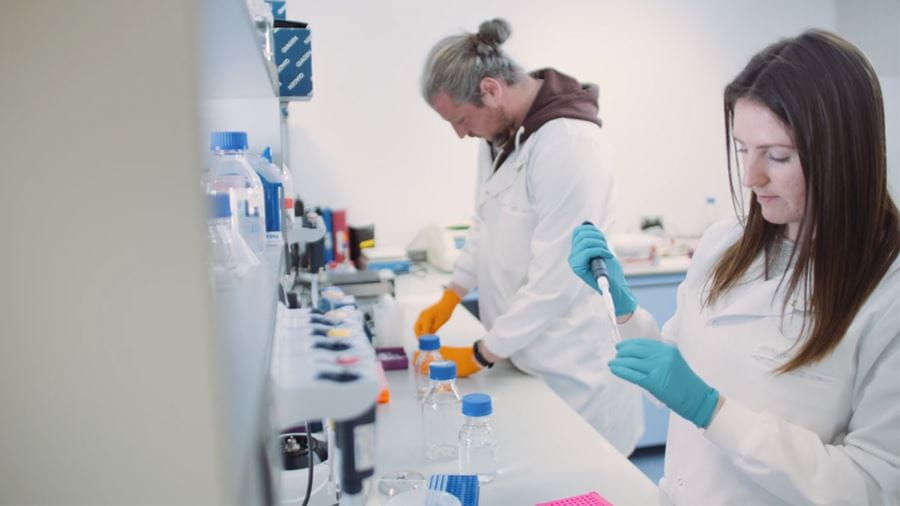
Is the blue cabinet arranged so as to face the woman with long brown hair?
yes

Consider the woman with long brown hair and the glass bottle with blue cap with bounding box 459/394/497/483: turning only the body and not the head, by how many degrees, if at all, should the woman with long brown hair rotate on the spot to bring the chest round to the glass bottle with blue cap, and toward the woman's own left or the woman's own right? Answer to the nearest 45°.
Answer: approximately 45° to the woman's own right

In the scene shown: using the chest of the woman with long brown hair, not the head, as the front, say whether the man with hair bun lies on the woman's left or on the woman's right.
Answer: on the woman's right

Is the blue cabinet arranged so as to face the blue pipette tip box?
yes

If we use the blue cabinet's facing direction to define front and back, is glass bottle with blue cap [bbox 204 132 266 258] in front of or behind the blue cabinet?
in front

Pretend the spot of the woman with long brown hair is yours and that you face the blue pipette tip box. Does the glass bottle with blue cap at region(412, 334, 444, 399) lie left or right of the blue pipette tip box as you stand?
right

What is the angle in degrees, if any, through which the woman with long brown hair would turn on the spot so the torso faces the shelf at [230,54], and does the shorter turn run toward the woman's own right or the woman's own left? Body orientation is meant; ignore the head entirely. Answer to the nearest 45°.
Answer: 0° — they already face it

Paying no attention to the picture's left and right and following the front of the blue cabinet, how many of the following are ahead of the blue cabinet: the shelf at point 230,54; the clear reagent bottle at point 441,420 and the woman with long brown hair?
3

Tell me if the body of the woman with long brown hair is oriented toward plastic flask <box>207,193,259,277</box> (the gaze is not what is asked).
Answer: yes

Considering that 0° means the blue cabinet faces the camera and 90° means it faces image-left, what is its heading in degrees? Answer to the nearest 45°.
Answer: approximately 0°

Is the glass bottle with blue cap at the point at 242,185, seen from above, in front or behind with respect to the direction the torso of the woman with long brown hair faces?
in front

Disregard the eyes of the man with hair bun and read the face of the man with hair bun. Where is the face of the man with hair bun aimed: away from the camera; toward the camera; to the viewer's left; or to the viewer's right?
to the viewer's left

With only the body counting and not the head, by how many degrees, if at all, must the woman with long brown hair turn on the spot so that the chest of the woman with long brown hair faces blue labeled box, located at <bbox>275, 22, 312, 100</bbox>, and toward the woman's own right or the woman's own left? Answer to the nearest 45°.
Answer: approximately 45° to the woman's own right

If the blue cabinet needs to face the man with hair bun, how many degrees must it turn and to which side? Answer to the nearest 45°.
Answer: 0° — it already faces them

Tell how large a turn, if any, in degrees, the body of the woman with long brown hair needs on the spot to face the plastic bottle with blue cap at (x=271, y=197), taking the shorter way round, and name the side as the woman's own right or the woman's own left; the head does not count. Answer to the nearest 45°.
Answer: approximately 45° to the woman's own right

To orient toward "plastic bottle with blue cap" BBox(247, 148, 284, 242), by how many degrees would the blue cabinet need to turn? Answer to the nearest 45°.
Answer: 0° — it already faces it
